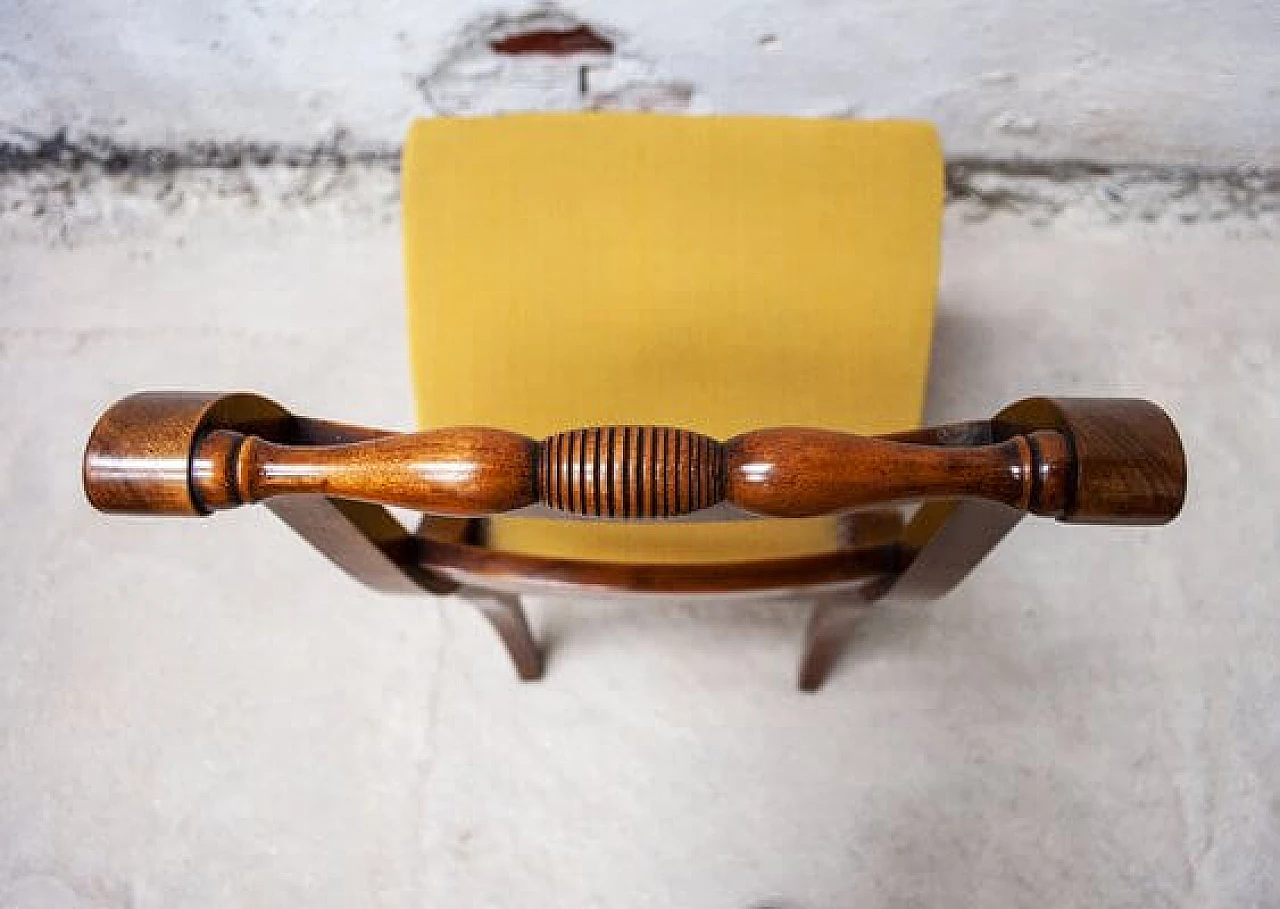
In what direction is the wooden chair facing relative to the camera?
away from the camera
